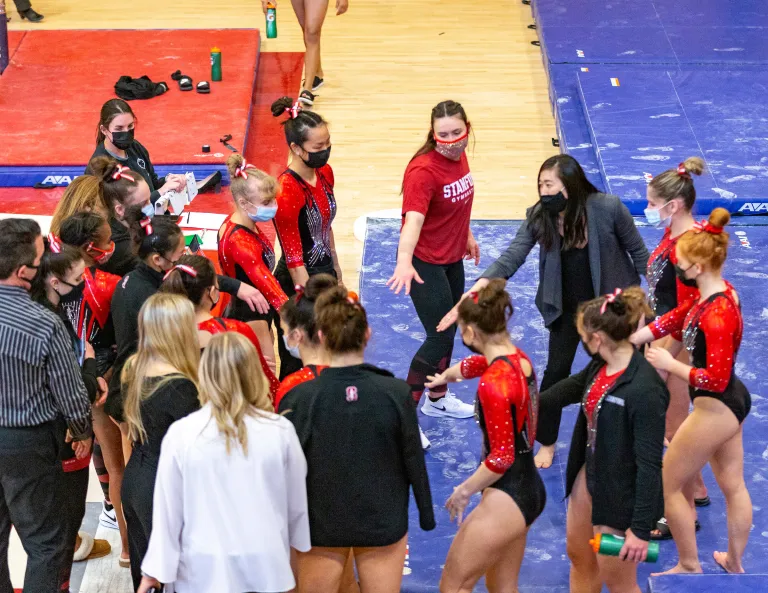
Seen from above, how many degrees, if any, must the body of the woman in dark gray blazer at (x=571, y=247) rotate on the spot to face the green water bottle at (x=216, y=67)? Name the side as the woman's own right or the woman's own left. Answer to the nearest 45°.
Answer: approximately 90° to the woman's own right

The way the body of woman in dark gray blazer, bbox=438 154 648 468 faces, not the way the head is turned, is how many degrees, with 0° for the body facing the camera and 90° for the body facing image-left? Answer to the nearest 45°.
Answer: approximately 45°

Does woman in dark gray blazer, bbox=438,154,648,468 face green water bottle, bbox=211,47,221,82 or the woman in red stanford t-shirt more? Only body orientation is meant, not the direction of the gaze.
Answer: the woman in red stanford t-shirt

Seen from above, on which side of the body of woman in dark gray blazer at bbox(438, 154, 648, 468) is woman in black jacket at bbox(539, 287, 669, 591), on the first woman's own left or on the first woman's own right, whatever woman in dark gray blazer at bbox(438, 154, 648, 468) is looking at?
on the first woman's own left

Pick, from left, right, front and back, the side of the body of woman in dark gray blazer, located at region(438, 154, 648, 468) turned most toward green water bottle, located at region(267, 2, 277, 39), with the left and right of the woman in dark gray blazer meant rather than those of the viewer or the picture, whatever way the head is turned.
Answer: right

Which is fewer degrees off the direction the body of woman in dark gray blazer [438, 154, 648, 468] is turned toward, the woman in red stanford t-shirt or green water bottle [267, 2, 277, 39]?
the woman in red stanford t-shirt
